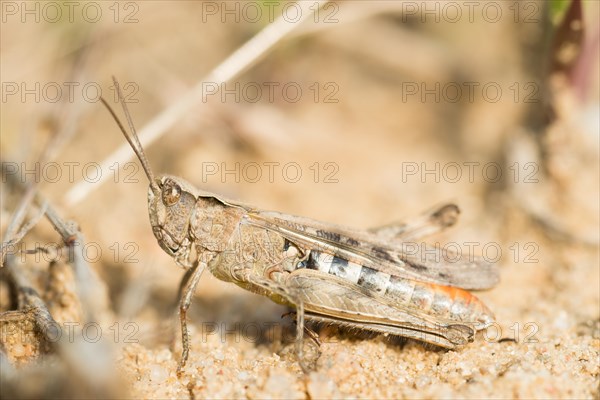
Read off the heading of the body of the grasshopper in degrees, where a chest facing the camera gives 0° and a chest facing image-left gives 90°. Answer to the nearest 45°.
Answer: approximately 90°
